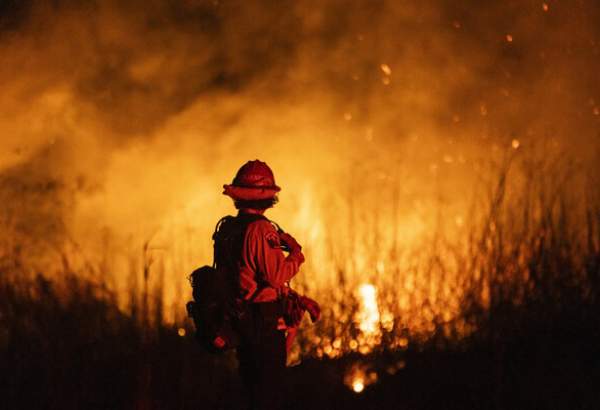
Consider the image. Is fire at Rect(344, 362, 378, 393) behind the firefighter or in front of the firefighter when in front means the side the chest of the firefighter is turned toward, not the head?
in front

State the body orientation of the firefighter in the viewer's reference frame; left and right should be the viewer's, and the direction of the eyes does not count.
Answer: facing away from the viewer and to the right of the viewer
